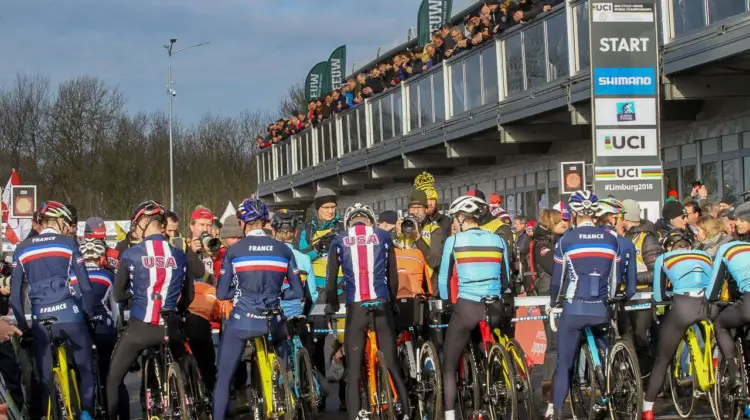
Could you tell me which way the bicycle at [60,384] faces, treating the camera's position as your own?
facing away from the viewer

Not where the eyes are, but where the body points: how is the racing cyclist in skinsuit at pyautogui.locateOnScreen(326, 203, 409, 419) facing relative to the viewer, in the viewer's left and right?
facing away from the viewer

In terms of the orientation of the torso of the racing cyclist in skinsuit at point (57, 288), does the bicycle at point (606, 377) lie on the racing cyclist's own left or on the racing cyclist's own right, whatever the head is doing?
on the racing cyclist's own right

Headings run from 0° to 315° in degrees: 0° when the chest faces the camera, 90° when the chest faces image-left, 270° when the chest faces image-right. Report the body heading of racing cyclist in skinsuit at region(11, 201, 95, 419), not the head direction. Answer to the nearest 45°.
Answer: approximately 180°

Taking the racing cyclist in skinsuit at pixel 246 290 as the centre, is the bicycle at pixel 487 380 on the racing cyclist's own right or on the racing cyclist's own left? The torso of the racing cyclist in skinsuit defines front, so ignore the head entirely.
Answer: on the racing cyclist's own right

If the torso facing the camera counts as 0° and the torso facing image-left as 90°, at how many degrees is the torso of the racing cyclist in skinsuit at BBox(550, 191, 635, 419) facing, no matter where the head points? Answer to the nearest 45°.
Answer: approximately 180°

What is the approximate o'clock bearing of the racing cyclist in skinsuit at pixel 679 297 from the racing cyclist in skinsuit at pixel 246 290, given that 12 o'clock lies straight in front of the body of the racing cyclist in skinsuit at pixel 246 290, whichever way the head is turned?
the racing cyclist in skinsuit at pixel 679 297 is roughly at 3 o'clock from the racing cyclist in skinsuit at pixel 246 290.

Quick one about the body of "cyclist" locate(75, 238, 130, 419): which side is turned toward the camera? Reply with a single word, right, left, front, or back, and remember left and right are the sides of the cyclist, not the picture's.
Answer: back

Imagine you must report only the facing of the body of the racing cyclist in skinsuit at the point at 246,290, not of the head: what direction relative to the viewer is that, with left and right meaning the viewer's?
facing away from the viewer

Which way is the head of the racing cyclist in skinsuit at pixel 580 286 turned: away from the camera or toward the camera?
away from the camera

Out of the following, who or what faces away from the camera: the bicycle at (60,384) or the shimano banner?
the bicycle

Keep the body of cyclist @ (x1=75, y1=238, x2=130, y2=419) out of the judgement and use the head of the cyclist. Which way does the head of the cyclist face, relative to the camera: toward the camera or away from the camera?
away from the camera
